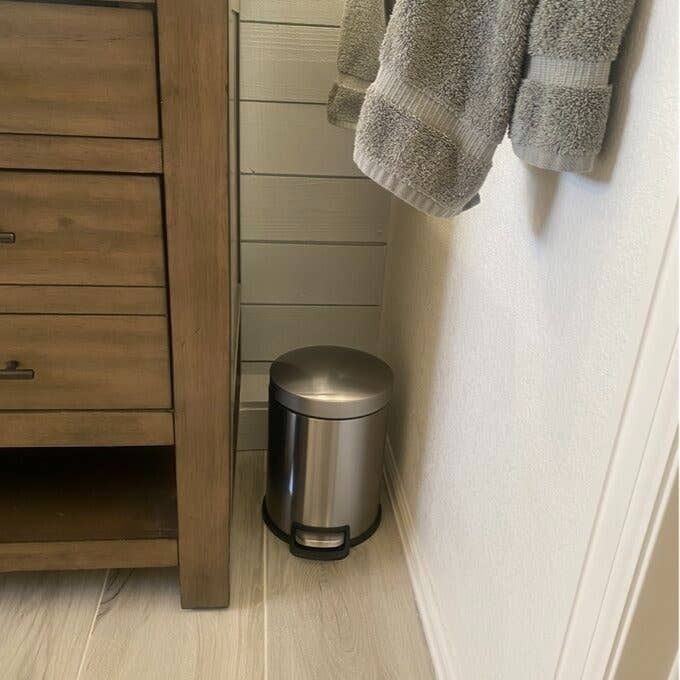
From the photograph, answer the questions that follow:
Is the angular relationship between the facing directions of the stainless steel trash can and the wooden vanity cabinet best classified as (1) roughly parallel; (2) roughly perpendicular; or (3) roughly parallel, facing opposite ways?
roughly parallel

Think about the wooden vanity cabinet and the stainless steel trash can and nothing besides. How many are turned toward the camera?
2

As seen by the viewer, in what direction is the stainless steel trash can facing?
toward the camera

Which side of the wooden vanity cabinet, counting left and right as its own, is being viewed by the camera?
front
